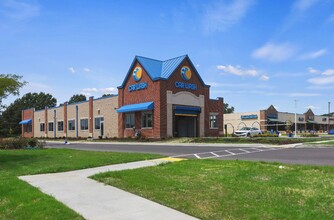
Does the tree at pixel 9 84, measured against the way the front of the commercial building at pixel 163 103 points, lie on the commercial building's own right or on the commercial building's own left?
on the commercial building's own right

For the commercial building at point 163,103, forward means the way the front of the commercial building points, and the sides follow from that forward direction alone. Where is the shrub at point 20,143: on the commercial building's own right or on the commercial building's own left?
on the commercial building's own right
